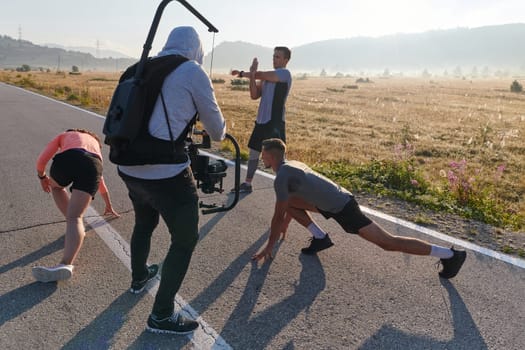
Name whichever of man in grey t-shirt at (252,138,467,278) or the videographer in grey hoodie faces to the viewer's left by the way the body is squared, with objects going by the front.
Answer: the man in grey t-shirt

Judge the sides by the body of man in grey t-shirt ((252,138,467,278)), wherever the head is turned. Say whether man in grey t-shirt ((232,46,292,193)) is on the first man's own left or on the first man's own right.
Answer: on the first man's own right

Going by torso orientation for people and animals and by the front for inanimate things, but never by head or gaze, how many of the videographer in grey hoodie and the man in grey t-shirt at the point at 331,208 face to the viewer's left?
1

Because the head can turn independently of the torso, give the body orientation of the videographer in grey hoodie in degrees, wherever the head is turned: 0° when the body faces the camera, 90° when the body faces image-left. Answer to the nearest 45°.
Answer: approximately 225°

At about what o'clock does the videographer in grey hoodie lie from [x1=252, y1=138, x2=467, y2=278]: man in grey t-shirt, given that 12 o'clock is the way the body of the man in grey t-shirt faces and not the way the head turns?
The videographer in grey hoodie is roughly at 10 o'clock from the man in grey t-shirt.

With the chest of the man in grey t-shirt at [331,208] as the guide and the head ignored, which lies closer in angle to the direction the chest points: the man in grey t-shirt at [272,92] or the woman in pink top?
the woman in pink top

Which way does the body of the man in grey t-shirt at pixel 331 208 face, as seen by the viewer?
to the viewer's left

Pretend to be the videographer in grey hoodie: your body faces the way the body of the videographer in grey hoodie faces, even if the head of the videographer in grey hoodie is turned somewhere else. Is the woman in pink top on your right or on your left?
on your left

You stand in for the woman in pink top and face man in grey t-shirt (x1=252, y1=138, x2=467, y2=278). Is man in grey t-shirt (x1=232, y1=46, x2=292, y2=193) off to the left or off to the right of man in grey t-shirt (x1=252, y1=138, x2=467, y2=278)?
left

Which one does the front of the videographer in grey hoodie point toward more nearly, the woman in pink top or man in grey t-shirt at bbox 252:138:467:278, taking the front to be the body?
the man in grey t-shirt
